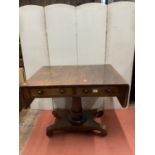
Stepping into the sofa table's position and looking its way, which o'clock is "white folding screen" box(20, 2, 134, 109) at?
The white folding screen is roughly at 6 o'clock from the sofa table.

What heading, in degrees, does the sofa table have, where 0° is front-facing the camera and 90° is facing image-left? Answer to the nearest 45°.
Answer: approximately 0°
